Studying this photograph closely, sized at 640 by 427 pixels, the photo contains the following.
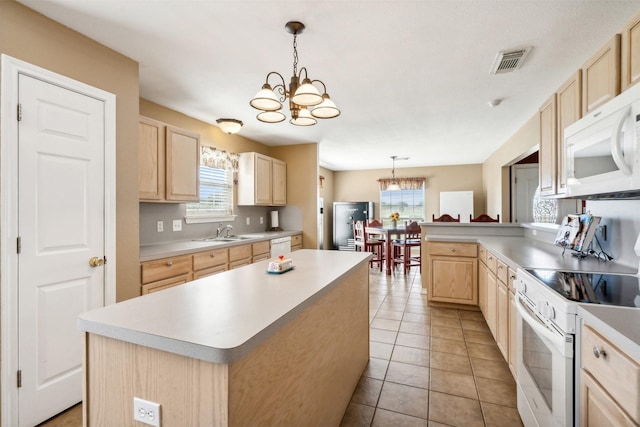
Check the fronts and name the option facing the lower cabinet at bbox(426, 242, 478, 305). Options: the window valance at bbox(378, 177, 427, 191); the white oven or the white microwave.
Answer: the window valance

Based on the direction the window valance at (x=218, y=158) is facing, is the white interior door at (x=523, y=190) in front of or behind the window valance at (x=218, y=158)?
in front

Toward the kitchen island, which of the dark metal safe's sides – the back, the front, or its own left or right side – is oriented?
front

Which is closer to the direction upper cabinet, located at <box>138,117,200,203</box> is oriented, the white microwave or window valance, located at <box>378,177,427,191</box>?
the white microwave

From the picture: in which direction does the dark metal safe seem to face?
toward the camera

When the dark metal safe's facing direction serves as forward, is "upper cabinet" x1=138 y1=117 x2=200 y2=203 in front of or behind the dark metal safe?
in front

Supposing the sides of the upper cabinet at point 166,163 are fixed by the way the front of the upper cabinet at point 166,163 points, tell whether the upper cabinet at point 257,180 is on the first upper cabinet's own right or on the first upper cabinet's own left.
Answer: on the first upper cabinet's own left

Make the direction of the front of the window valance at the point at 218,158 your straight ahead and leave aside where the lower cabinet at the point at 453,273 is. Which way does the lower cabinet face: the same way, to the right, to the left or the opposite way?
to the right

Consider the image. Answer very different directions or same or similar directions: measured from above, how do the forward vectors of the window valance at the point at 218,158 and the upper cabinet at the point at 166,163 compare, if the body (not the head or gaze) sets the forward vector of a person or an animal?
same or similar directions

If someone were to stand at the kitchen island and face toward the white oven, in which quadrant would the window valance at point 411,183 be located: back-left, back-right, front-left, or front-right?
front-left

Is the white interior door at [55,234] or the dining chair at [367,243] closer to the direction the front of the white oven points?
the white interior door

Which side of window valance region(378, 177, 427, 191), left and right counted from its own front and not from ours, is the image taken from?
front

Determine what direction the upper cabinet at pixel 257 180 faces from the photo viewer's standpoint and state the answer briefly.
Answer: facing the viewer and to the right of the viewer

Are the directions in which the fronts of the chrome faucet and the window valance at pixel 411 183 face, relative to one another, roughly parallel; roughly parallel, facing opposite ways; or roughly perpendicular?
roughly perpendicular

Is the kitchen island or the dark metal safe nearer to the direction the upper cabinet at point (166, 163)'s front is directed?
the kitchen island

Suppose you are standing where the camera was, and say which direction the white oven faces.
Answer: facing the viewer and to the left of the viewer

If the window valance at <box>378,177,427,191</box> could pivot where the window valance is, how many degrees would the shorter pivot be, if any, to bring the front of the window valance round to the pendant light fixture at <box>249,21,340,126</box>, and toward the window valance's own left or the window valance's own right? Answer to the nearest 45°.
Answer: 0° — it already faces it

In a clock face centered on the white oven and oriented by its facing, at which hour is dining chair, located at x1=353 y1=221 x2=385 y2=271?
The dining chair is roughly at 3 o'clock from the white oven.

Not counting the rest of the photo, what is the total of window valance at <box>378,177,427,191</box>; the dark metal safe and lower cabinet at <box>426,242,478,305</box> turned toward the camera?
3

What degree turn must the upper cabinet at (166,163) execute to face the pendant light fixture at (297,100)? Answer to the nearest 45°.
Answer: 0° — it already faces it

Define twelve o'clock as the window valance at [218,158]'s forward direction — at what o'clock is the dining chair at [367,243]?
The dining chair is roughly at 10 o'clock from the window valance.
